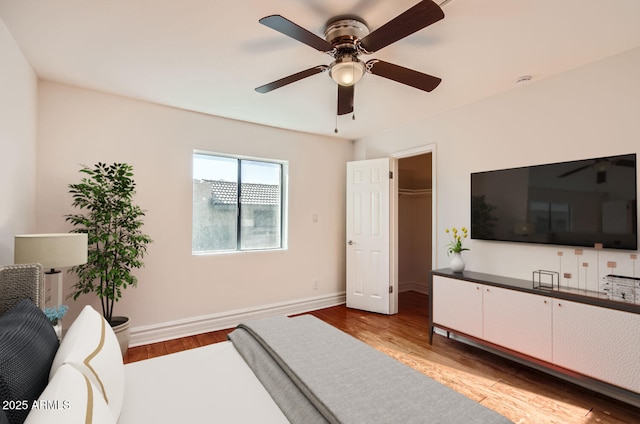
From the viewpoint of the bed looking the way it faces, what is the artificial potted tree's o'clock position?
The artificial potted tree is roughly at 8 o'clock from the bed.

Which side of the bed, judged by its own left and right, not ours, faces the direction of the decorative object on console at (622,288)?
front

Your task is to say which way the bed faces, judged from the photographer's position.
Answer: facing to the right of the viewer

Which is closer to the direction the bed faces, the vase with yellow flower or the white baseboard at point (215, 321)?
the vase with yellow flower

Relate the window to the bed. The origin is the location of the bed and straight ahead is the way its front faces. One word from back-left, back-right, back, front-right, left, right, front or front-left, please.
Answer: left

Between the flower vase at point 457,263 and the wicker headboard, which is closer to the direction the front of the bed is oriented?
the flower vase

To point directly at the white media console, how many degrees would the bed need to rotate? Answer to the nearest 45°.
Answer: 0° — it already faces it

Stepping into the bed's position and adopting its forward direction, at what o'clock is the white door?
The white door is roughly at 10 o'clock from the bed.

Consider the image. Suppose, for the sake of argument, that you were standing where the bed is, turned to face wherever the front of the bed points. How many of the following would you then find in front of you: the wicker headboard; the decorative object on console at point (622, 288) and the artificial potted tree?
1

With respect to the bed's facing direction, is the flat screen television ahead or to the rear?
ahead

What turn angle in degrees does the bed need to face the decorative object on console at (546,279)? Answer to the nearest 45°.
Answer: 0° — it already faces it

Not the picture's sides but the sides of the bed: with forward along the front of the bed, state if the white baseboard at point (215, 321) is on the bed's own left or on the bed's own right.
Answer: on the bed's own left
